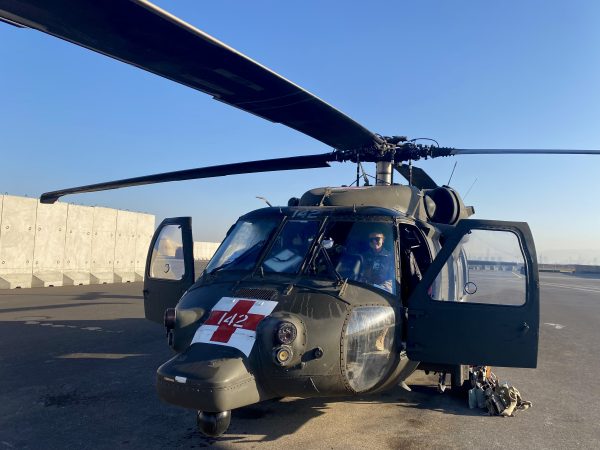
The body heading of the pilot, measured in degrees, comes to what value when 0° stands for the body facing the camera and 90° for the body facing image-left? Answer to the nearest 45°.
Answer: approximately 0°

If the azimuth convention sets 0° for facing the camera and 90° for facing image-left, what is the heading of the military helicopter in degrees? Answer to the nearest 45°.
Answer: approximately 45°

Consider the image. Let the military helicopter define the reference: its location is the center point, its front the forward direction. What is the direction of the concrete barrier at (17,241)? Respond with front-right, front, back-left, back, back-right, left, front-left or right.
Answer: right

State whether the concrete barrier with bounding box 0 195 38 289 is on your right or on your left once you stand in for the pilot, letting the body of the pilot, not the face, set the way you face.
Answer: on your right

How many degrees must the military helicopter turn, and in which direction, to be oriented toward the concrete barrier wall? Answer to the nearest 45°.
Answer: approximately 90° to its right

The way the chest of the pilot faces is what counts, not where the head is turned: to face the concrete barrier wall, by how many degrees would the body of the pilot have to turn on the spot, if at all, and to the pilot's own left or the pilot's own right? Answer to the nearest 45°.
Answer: approximately 135° to the pilot's own right
